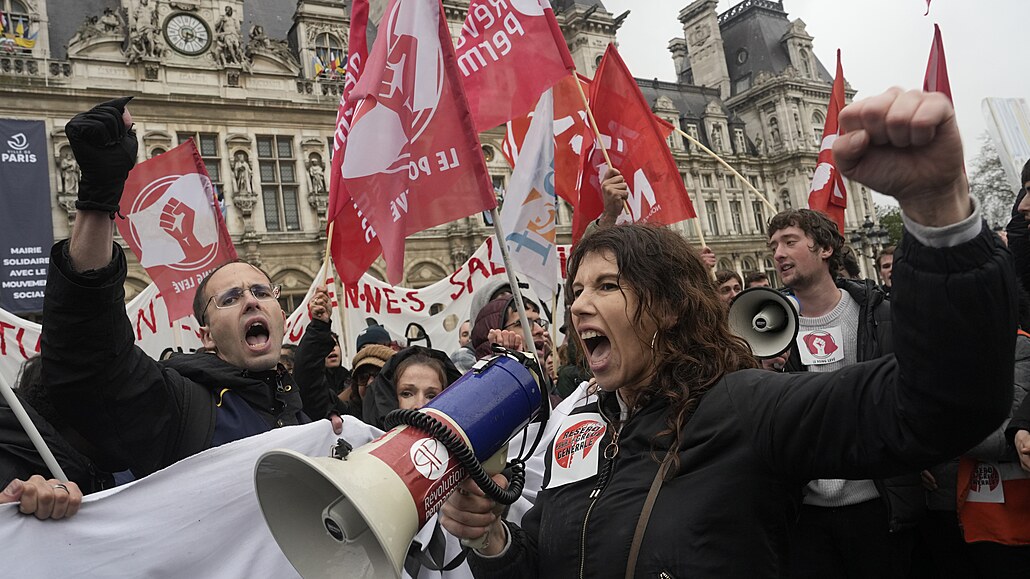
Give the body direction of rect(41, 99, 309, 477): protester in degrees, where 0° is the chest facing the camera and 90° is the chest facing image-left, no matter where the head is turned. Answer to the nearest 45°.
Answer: approximately 315°

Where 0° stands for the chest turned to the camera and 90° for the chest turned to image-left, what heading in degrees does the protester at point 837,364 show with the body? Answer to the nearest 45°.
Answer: approximately 45°

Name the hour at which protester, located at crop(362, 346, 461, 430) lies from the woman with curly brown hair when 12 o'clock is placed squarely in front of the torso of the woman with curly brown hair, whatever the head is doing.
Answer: The protester is roughly at 3 o'clock from the woman with curly brown hair.

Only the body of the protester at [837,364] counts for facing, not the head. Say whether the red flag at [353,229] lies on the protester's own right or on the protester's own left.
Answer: on the protester's own right

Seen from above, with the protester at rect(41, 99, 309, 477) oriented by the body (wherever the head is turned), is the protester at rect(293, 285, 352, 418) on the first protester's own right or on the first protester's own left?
on the first protester's own left

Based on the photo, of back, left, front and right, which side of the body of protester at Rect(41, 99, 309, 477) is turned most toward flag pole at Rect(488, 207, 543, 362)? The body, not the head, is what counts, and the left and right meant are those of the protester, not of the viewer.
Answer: left

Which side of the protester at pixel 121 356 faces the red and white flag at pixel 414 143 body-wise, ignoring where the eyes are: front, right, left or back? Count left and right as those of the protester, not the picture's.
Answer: left

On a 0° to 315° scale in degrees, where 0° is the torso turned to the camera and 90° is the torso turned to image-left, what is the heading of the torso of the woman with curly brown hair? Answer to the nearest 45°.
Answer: approximately 45°
